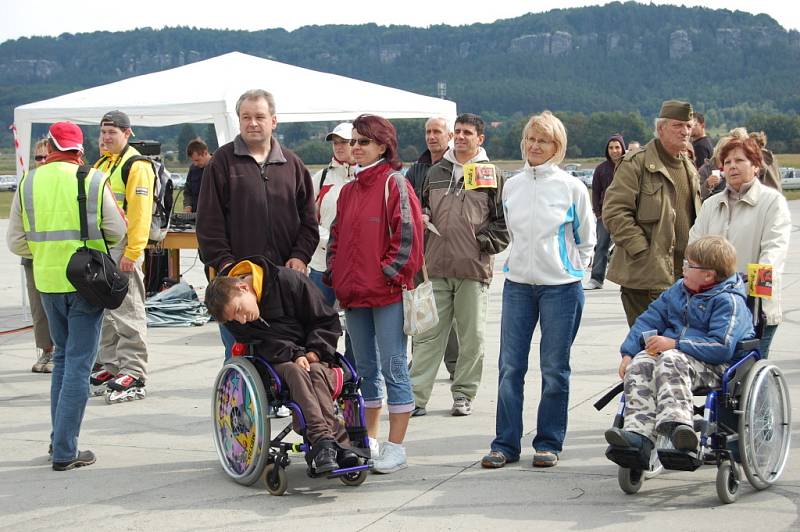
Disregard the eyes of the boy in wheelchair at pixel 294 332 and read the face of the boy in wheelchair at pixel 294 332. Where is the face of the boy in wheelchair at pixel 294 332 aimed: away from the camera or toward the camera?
toward the camera

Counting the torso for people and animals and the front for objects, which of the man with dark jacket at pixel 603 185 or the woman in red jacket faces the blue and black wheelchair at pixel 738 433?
the man with dark jacket

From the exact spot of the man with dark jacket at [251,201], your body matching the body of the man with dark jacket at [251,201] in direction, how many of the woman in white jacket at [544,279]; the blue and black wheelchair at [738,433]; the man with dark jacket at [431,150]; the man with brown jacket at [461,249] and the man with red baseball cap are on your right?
1

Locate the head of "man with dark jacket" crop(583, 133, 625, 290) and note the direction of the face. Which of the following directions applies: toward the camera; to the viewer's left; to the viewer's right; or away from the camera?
toward the camera

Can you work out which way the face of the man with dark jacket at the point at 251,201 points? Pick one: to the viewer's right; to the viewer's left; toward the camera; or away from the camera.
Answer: toward the camera

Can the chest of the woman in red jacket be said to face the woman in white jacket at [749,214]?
no

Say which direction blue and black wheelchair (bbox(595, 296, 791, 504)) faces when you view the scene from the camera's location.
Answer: facing the viewer and to the left of the viewer

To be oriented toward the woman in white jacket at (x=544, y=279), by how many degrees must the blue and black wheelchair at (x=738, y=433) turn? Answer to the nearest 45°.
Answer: approximately 90° to its right

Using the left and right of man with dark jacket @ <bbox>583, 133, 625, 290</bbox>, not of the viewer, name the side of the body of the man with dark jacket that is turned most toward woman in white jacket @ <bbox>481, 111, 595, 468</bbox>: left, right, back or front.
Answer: front

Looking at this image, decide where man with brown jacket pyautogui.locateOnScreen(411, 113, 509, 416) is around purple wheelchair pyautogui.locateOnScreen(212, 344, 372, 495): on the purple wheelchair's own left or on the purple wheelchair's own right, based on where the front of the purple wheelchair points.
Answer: on the purple wheelchair's own left

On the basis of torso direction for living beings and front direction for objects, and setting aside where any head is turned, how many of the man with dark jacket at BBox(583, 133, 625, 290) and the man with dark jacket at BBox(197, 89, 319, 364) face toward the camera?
2

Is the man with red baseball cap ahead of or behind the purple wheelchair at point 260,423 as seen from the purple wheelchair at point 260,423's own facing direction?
behind

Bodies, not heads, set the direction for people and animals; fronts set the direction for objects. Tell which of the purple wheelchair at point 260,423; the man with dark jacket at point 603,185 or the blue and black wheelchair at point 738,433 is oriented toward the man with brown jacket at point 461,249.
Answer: the man with dark jacket at point 603,185

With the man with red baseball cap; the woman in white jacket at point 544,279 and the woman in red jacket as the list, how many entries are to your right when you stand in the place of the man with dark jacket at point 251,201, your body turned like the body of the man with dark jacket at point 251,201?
1
